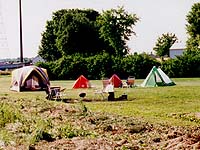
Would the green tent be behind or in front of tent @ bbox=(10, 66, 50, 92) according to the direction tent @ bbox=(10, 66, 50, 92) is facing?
in front

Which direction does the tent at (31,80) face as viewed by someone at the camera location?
facing the viewer and to the right of the viewer
